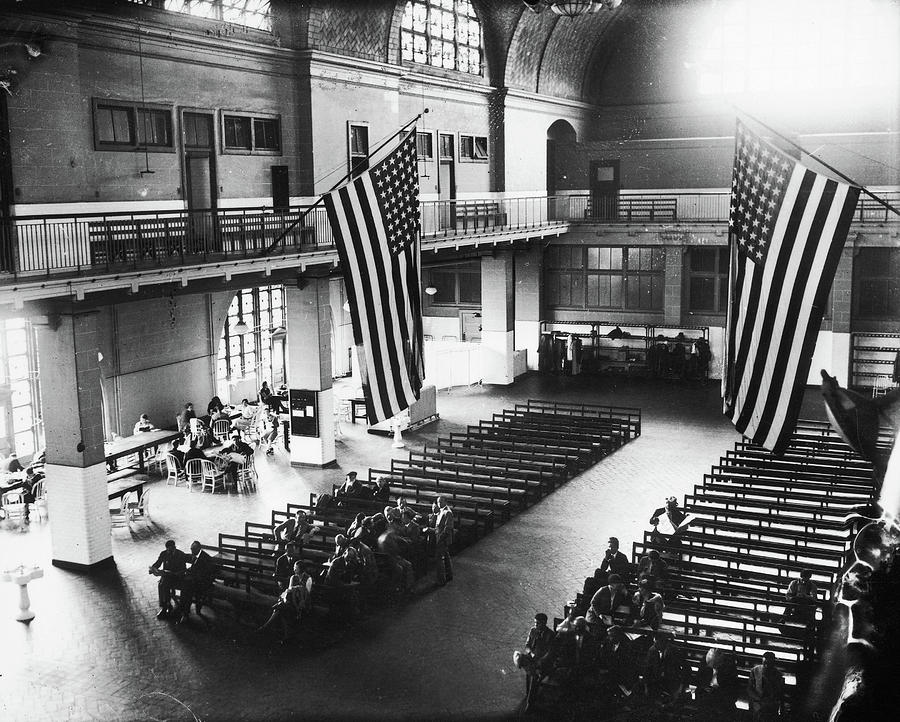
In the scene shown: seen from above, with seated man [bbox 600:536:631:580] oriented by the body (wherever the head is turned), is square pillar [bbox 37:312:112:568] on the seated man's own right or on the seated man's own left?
on the seated man's own right

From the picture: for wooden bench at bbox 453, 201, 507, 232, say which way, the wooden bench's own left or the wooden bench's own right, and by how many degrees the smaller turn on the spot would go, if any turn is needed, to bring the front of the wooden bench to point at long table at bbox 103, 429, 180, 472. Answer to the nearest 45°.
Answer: approximately 90° to the wooden bench's own right

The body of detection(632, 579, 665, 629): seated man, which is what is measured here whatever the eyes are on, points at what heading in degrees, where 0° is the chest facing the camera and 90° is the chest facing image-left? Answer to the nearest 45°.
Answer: approximately 45°

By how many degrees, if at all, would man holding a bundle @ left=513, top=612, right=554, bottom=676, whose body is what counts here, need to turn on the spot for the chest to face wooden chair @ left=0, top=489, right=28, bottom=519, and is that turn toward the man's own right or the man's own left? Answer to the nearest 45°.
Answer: approximately 90° to the man's own right

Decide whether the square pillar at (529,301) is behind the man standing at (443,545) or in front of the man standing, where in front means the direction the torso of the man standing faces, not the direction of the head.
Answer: behind

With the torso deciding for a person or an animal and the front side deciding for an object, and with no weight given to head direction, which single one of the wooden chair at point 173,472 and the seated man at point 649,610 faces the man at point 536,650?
the seated man at point 649,610

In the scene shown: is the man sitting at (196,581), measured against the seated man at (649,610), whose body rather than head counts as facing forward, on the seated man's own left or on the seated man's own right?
on the seated man's own right

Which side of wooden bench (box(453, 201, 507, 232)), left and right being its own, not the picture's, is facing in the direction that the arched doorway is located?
left
